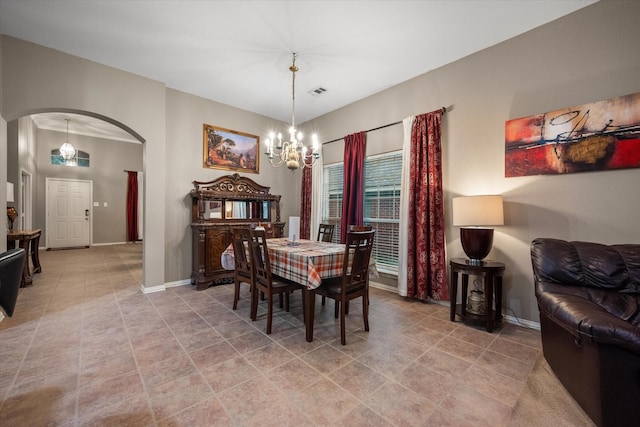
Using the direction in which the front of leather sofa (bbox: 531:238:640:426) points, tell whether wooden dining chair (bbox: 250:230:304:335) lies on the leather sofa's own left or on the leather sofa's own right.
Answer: on the leather sofa's own right

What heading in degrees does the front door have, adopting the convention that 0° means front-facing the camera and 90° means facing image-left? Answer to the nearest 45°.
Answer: approximately 0°

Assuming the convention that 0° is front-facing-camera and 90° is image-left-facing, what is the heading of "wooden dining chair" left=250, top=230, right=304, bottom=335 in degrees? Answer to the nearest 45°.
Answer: approximately 225°

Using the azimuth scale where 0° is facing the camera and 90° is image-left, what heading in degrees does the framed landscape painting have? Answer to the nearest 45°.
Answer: approximately 315°

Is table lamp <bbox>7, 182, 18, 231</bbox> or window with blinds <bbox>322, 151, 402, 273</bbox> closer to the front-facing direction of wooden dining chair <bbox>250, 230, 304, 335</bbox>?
the window with blinds

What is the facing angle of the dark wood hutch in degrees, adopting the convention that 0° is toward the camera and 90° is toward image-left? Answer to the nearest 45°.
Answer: approximately 315°

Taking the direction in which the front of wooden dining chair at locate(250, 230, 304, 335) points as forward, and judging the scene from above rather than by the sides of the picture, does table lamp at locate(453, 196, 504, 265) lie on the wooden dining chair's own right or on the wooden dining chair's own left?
on the wooden dining chair's own right
